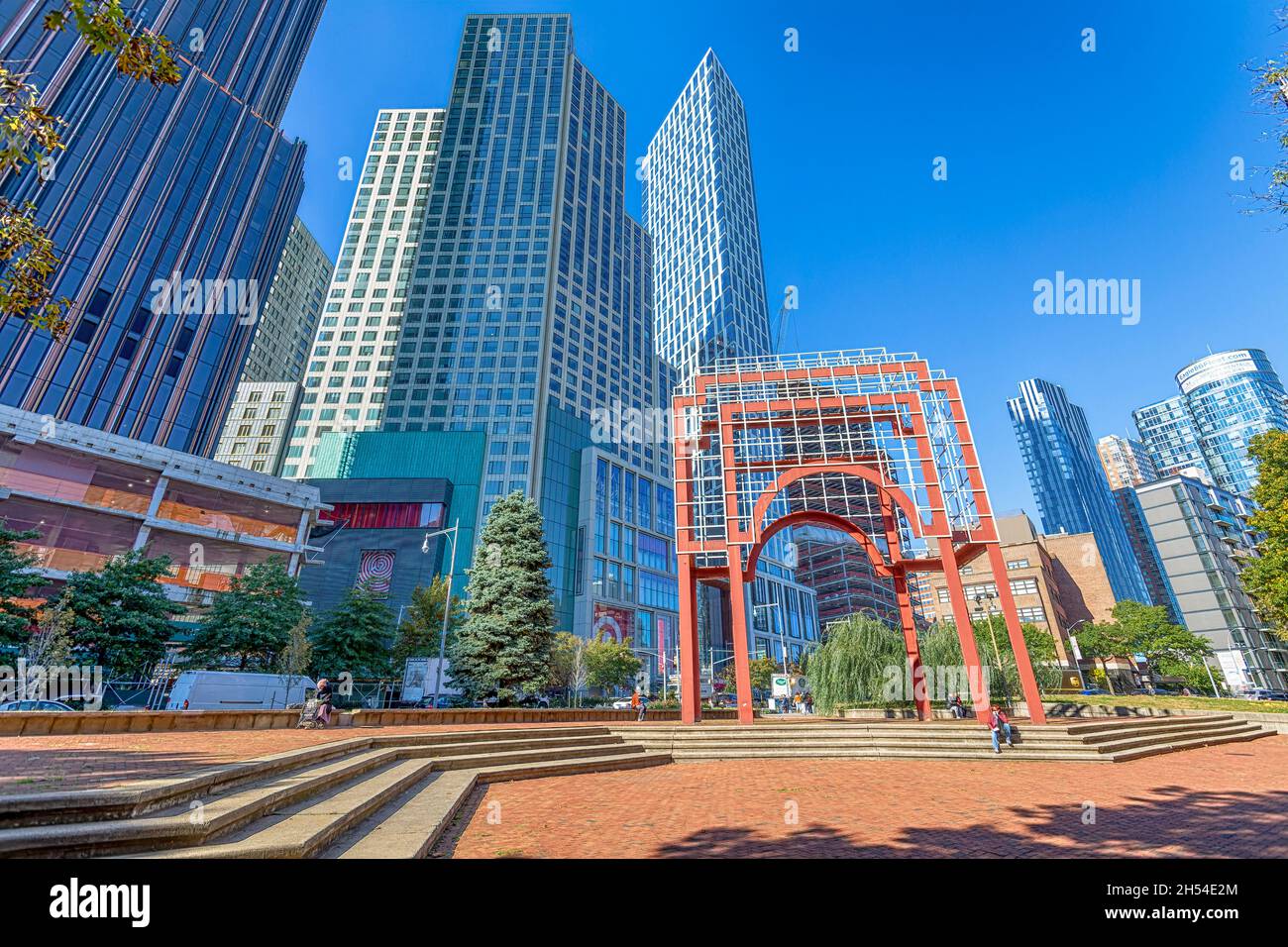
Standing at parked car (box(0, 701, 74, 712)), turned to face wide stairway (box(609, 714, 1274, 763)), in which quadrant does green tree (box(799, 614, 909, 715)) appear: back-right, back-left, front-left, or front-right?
front-left

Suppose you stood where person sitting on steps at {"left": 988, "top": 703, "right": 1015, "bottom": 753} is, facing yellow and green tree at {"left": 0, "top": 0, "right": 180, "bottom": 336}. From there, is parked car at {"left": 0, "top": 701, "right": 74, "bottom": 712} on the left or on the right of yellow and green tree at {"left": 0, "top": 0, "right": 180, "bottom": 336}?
right

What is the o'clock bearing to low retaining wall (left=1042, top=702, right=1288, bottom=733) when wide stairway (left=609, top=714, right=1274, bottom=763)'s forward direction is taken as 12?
The low retaining wall is roughly at 7 o'clock from the wide stairway.

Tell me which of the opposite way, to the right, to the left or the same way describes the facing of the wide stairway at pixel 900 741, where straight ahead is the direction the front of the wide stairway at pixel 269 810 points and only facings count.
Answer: to the right

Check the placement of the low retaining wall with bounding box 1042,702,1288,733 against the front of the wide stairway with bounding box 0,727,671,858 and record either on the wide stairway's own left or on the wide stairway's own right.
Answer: on the wide stairway's own left

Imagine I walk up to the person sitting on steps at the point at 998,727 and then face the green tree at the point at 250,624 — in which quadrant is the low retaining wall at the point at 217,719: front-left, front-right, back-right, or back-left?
front-left

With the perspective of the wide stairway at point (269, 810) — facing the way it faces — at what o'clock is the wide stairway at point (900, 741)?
the wide stairway at point (900, 741) is roughly at 10 o'clock from the wide stairway at point (269, 810).

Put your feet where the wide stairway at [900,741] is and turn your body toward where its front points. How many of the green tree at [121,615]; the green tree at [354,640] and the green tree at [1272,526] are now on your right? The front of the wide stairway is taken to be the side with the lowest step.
2

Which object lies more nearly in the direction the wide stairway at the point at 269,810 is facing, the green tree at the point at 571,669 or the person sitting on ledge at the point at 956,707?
the person sitting on ledge

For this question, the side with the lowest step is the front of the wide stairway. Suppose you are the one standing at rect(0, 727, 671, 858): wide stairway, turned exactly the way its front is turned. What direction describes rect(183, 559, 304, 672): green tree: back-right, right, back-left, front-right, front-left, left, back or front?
back-left

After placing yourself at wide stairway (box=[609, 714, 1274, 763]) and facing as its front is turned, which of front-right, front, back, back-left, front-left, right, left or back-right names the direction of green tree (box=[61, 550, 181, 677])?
right

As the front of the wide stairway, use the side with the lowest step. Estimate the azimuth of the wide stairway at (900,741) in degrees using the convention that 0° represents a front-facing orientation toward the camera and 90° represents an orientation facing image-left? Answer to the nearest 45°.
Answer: approximately 0°

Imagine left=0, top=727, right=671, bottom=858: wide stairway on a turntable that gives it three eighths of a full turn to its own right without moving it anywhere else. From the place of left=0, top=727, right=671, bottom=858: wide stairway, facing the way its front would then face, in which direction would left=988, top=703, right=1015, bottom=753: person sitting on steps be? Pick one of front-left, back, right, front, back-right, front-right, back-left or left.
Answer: back

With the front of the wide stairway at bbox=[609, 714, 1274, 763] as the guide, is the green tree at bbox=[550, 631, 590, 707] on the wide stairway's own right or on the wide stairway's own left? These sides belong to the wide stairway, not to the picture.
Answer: on the wide stairway's own right

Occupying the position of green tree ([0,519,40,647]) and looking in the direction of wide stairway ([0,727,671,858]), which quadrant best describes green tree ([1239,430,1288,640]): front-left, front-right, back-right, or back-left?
front-left
